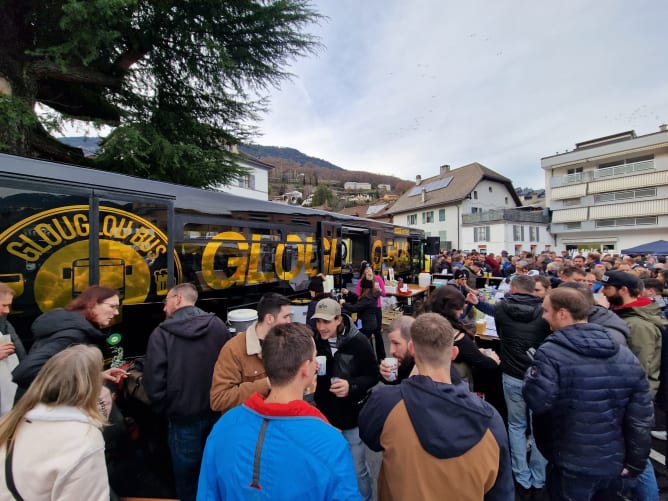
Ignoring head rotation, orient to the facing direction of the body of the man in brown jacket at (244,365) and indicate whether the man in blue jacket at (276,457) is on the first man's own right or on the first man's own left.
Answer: on the first man's own right

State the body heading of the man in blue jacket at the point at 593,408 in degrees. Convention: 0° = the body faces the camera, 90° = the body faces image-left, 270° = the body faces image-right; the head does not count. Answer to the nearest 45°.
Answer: approximately 135°

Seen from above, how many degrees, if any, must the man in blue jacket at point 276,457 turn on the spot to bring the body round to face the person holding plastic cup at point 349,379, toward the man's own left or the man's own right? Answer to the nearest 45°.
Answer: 0° — they already face them

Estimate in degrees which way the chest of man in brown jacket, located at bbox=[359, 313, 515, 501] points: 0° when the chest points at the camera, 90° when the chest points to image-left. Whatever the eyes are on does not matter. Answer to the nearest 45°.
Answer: approximately 180°

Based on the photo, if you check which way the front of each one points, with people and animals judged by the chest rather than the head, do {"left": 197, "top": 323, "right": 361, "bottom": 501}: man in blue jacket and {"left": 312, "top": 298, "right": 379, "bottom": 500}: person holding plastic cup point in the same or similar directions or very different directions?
very different directions

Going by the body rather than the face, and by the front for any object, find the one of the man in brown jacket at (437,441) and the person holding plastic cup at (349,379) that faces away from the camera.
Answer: the man in brown jacket

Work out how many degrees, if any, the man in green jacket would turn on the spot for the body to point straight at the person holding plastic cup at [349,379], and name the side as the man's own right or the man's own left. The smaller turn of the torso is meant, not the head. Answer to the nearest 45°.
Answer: approximately 45° to the man's own left

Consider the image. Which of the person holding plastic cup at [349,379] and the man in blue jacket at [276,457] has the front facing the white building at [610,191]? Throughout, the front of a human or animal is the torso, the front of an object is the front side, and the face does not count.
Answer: the man in blue jacket

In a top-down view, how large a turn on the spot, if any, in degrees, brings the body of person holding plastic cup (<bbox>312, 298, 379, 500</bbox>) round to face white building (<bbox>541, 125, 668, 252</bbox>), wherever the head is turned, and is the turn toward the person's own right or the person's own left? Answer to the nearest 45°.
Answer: approximately 180°

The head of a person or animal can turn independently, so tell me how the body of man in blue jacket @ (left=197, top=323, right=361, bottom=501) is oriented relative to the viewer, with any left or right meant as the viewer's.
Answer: facing away from the viewer and to the right of the viewer

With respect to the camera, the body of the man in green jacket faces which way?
to the viewer's left

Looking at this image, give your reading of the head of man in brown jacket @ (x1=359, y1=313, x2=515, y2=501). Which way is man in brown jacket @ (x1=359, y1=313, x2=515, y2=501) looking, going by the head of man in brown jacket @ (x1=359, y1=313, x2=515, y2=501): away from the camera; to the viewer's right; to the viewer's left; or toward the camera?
away from the camera

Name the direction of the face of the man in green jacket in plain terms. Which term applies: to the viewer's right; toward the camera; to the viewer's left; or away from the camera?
to the viewer's left
